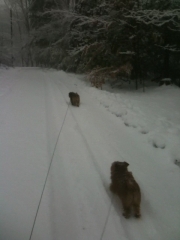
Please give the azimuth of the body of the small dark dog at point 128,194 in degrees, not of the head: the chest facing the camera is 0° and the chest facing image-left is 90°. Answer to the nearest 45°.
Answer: approximately 135°

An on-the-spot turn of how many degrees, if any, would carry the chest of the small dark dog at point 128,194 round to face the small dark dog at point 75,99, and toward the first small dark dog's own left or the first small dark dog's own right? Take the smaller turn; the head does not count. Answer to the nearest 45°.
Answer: approximately 45° to the first small dark dog's own right
